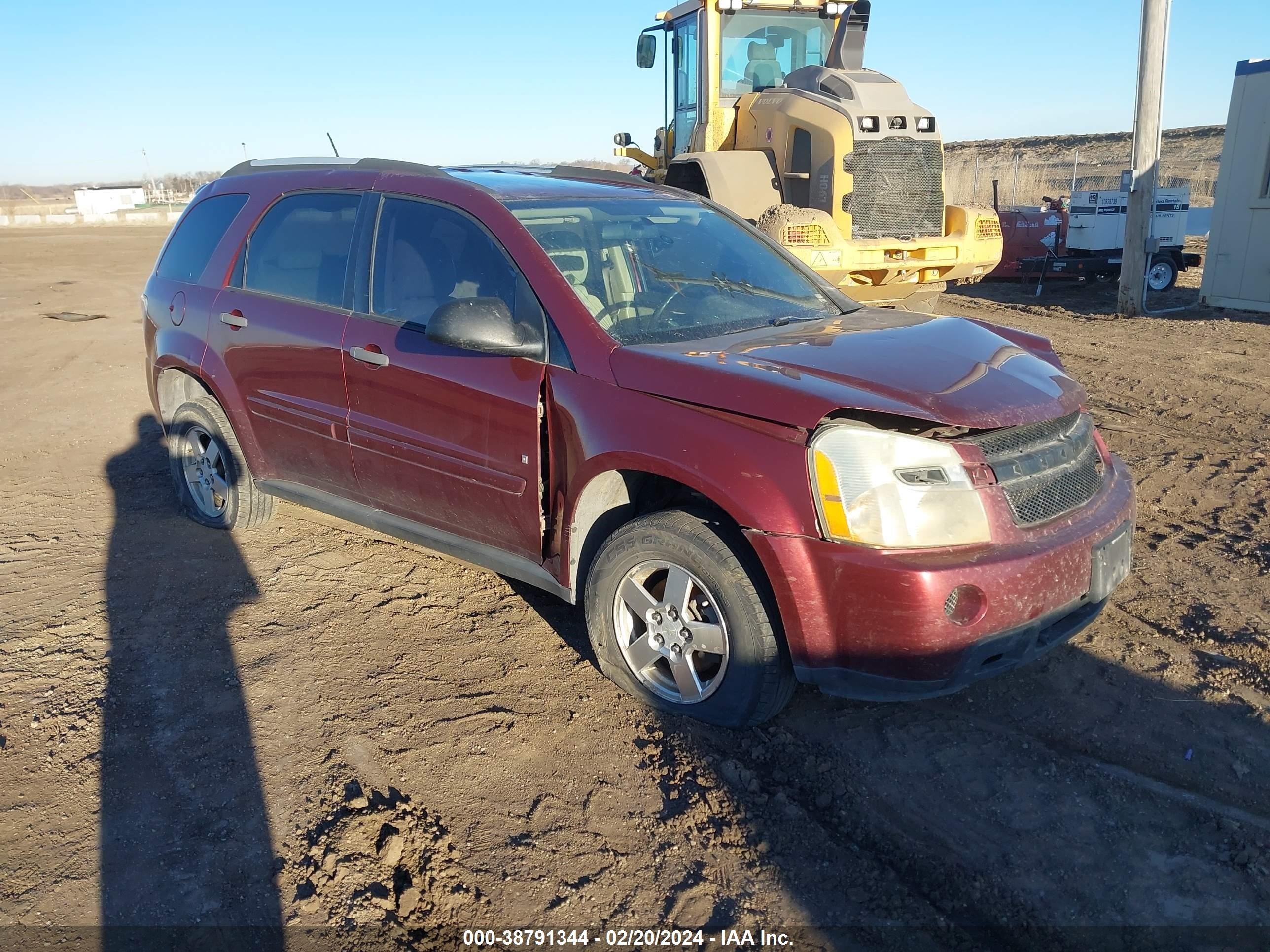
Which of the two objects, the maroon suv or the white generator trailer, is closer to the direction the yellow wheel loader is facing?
the white generator trailer

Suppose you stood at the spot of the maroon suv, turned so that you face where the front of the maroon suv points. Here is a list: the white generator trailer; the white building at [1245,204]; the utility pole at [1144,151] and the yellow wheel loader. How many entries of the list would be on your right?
0

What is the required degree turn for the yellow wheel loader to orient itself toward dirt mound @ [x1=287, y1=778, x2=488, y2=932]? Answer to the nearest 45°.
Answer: approximately 135° to its left

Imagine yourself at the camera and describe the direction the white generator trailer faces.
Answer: facing to the left of the viewer

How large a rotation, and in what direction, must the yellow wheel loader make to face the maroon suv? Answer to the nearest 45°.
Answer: approximately 135° to its left

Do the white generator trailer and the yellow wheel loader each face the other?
no

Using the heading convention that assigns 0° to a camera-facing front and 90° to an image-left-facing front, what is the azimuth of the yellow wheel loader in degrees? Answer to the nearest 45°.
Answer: approximately 135°

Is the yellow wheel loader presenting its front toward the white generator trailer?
no

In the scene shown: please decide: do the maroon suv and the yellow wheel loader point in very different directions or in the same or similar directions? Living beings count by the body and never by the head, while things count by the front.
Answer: very different directions

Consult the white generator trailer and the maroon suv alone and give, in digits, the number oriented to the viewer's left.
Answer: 1

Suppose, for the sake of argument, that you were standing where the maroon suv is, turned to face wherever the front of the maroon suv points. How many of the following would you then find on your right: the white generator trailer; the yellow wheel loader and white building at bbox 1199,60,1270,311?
0

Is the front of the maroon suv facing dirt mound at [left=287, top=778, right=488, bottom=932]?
no

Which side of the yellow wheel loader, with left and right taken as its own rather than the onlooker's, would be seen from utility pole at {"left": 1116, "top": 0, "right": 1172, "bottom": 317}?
right

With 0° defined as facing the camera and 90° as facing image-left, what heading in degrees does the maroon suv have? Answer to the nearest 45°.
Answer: approximately 315°

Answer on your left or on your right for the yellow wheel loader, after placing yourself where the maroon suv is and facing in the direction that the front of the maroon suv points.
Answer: on your left

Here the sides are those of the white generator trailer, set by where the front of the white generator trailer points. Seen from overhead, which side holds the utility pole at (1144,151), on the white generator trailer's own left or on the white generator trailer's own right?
on the white generator trailer's own left

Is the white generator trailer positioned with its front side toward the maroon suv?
no

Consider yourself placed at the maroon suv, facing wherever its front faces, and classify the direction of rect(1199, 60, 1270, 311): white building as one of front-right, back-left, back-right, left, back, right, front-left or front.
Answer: left
